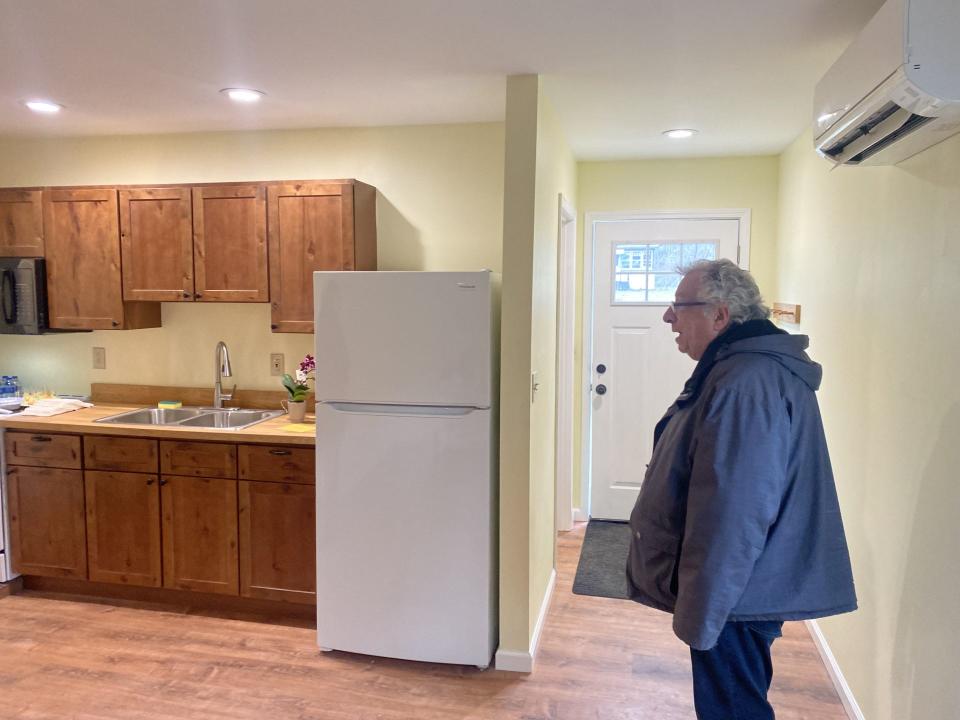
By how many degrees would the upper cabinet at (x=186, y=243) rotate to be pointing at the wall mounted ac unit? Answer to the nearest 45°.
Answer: approximately 90° to its left

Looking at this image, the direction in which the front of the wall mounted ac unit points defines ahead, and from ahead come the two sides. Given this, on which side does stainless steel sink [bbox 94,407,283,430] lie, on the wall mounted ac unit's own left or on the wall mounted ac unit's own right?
on the wall mounted ac unit's own right

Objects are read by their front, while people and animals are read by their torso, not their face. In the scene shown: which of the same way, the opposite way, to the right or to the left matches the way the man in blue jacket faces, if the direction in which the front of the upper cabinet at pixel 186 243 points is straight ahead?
to the right

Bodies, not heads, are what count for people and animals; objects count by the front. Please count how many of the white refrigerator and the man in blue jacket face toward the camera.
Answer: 1

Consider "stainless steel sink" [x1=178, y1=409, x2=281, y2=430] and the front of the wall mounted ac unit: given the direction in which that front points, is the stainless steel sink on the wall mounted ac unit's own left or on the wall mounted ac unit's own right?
on the wall mounted ac unit's own right

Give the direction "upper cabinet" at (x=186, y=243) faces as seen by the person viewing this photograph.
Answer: facing the viewer and to the left of the viewer

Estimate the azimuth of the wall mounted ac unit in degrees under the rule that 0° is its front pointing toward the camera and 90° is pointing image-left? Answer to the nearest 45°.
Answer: approximately 45°

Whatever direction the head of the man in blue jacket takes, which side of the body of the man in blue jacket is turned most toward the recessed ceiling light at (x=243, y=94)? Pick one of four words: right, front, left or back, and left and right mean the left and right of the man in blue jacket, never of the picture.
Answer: front

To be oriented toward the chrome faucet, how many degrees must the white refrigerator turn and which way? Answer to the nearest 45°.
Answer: approximately 135° to its right

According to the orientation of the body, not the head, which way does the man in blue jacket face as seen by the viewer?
to the viewer's left

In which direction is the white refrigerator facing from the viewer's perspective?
toward the camera

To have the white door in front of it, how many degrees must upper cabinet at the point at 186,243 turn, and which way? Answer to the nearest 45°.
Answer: approximately 135° to its left

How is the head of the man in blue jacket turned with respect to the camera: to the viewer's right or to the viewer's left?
to the viewer's left

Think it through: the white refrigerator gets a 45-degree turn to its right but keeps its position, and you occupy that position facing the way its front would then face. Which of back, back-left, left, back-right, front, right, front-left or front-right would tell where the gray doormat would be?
back
